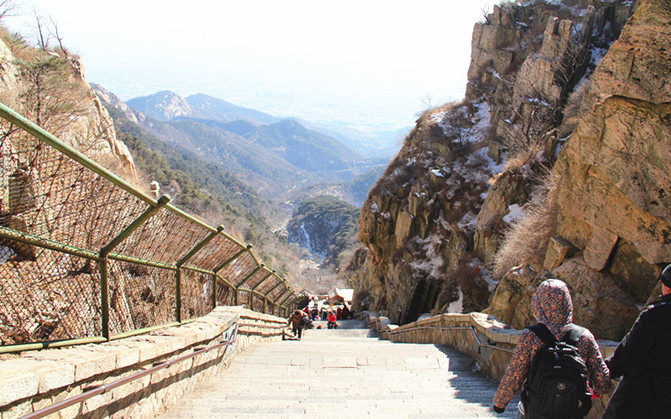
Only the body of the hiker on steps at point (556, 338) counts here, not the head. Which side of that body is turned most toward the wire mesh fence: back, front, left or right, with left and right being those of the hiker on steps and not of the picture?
left

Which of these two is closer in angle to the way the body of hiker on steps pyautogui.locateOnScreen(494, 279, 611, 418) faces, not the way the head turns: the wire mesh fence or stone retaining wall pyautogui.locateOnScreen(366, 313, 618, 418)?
the stone retaining wall

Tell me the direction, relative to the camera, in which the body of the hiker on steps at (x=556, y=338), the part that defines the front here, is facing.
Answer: away from the camera

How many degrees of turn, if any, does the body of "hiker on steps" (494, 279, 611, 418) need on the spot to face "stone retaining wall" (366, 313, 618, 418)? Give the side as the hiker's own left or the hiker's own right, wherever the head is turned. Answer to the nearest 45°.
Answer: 0° — they already face it

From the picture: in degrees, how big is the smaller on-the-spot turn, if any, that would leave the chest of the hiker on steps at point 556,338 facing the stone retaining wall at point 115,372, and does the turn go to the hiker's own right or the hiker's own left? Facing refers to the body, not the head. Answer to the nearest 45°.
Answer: approximately 90° to the hiker's own left
